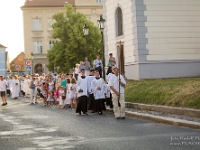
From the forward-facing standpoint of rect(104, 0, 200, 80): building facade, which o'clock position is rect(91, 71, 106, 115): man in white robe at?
The man in white robe is roughly at 11 o'clock from the building facade.

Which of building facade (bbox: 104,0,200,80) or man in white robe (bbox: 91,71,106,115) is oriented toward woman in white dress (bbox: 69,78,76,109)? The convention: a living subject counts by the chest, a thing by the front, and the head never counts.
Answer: the building facade

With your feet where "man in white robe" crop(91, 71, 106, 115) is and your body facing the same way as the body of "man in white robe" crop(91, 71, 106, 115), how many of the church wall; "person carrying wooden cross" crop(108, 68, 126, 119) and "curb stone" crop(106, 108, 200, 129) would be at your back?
1

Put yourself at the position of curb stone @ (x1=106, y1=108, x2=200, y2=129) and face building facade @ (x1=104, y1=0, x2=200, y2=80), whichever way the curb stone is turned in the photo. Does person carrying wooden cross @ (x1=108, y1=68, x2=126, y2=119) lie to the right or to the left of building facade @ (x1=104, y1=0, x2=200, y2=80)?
left

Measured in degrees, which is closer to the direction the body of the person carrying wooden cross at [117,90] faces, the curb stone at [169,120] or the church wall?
the curb stone

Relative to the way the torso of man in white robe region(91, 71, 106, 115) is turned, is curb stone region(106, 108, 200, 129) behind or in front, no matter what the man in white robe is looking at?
in front

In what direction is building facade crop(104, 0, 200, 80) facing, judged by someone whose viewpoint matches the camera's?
facing the viewer and to the left of the viewer
